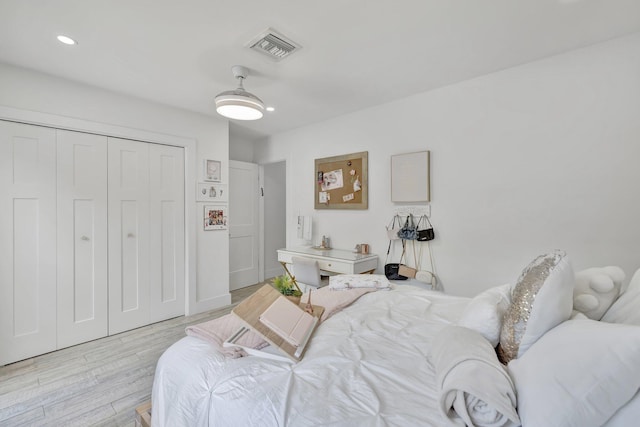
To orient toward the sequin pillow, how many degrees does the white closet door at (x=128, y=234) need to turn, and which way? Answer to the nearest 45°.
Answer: approximately 45° to its right

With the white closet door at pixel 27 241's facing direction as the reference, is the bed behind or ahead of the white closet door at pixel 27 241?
ahead

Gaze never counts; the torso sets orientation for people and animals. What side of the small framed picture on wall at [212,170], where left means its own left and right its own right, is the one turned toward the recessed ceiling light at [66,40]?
right

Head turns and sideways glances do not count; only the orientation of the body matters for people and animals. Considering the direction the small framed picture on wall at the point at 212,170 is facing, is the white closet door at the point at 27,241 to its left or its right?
on its right

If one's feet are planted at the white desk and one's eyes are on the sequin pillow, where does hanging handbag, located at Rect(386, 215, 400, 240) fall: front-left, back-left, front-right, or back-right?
front-left

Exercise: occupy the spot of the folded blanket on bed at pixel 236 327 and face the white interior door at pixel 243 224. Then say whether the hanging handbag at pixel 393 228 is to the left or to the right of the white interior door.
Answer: right

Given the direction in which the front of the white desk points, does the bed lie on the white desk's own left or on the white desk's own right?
on the white desk's own left

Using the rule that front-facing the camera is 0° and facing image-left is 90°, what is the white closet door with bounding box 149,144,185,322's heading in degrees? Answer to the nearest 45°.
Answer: approximately 315°

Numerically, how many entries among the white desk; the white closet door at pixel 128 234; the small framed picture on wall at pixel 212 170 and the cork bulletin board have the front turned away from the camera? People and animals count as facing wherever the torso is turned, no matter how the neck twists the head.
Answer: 0

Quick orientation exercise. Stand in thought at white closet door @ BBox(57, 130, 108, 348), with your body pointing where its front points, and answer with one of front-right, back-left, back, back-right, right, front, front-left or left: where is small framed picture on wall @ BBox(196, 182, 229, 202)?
front-left

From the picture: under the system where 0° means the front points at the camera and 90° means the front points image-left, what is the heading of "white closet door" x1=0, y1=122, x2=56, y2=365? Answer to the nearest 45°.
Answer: approximately 315°

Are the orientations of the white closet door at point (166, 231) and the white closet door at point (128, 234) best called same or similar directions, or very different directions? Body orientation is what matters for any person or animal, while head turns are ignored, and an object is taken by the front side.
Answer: same or similar directions

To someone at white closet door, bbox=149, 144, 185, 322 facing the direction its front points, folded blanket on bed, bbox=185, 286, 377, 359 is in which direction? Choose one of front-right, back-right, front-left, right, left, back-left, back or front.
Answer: front-right

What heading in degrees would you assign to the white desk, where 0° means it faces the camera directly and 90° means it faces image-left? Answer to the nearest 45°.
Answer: approximately 45°
